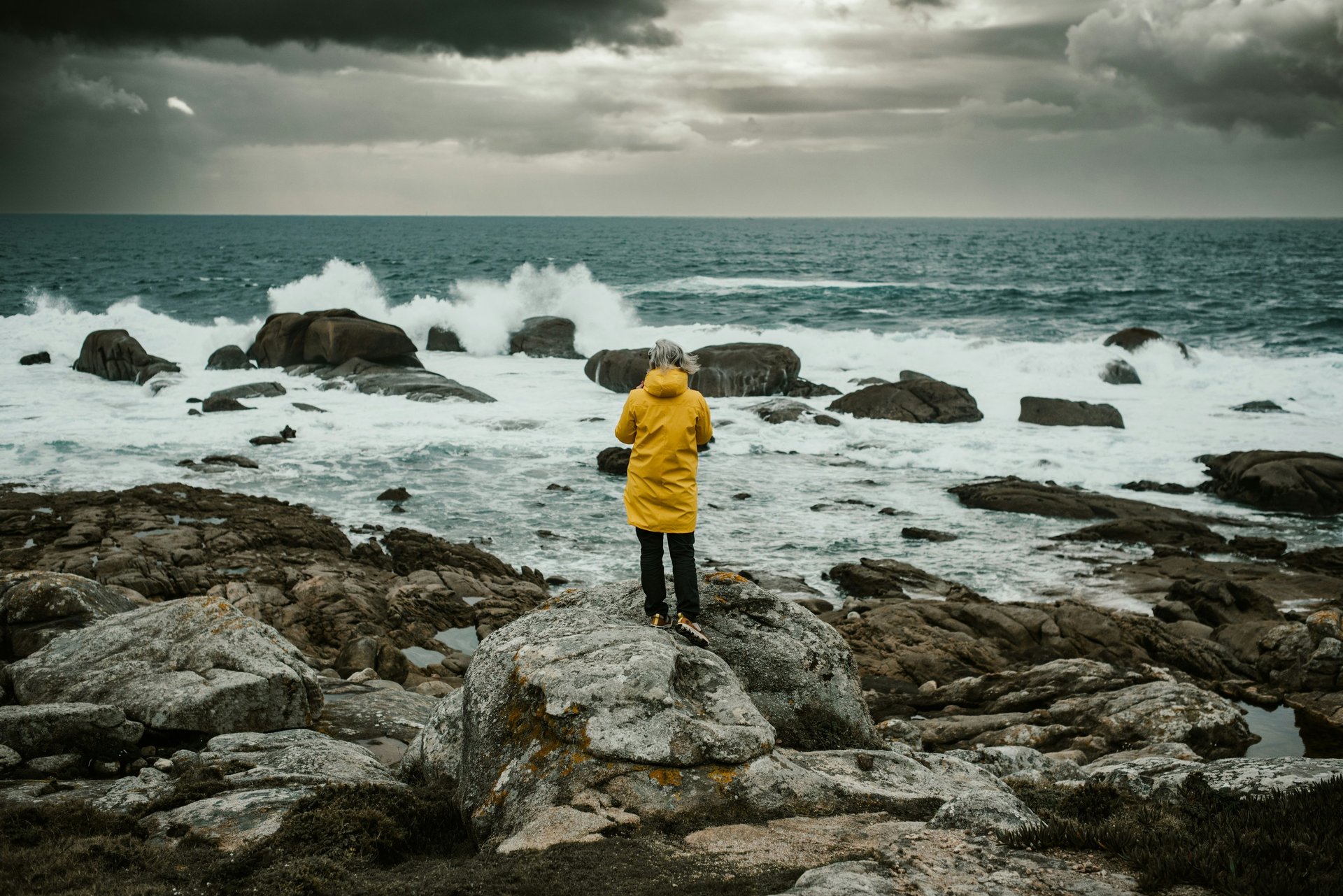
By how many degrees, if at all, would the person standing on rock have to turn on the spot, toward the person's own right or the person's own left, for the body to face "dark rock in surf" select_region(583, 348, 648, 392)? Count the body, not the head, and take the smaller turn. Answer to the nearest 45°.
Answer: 0° — they already face it

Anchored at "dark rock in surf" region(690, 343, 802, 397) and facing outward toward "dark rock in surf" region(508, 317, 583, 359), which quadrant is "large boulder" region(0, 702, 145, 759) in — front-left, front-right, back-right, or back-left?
back-left

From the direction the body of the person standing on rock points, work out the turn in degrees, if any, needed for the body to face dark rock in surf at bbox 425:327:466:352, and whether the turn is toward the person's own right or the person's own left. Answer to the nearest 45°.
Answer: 0° — they already face it

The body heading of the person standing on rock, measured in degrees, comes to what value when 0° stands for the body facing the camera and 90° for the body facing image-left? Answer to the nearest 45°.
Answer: approximately 180°

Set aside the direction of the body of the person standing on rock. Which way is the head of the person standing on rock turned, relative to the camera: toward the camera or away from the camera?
away from the camera

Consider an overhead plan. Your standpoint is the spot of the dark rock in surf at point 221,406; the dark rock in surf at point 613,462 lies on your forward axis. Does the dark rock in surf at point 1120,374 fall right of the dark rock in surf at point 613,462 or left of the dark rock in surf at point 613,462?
left

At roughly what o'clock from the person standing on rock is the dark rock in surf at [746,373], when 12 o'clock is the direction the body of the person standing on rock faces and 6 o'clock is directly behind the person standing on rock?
The dark rock in surf is roughly at 12 o'clock from the person standing on rock.

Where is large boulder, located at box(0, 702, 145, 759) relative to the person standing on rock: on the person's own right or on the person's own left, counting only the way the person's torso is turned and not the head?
on the person's own left

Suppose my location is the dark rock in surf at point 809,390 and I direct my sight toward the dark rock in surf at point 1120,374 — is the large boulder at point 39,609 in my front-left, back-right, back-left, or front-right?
back-right
